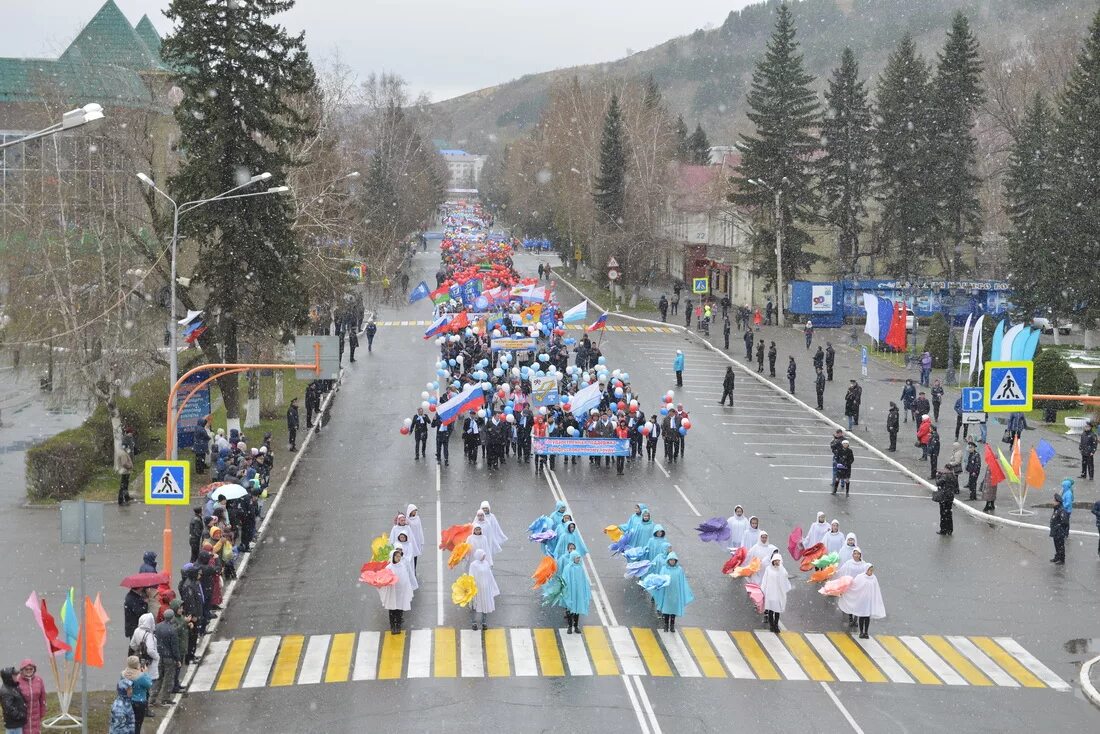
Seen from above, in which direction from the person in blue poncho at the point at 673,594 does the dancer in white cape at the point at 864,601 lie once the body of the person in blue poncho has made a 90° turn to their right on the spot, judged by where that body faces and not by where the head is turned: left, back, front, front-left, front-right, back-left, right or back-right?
back

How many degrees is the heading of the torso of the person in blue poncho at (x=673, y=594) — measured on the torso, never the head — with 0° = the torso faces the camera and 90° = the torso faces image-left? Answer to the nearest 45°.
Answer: approximately 0°

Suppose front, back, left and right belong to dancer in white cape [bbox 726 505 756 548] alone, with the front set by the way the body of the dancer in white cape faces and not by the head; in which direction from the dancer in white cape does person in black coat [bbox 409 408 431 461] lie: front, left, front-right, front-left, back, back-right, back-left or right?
back-right

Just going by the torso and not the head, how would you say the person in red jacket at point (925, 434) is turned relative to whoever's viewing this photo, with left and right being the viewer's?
facing to the left of the viewer

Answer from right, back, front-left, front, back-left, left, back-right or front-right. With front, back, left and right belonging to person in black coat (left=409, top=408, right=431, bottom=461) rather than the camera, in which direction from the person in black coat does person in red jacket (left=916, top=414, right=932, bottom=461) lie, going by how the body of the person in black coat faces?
left

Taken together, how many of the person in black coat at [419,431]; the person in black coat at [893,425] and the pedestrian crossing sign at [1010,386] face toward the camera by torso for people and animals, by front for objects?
2

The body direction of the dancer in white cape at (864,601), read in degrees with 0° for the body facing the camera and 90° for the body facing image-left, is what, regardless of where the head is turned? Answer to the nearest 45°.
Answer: approximately 0°
